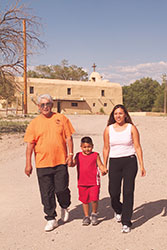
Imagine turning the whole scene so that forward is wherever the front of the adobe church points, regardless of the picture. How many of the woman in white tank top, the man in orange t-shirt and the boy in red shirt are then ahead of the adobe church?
3

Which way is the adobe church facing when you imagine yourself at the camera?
facing the viewer

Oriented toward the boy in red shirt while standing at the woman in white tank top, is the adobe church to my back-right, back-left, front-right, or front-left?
front-right

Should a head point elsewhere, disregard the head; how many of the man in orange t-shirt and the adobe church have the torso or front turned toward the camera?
2

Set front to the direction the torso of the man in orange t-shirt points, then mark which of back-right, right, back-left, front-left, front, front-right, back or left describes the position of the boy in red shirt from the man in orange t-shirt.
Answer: left

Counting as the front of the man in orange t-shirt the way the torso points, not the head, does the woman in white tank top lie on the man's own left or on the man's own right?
on the man's own left

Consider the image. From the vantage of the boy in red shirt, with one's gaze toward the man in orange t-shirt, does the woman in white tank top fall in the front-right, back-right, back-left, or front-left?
back-left

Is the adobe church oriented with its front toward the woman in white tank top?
yes

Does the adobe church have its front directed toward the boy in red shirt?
yes

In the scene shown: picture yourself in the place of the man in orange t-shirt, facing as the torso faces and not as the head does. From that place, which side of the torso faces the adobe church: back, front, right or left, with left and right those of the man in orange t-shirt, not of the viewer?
back

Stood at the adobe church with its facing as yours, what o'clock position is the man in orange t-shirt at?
The man in orange t-shirt is roughly at 12 o'clock from the adobe church.

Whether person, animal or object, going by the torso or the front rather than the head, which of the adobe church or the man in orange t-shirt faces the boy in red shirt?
the adobe church

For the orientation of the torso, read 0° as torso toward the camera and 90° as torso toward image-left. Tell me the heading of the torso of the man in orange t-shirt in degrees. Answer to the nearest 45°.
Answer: approximately 0°
